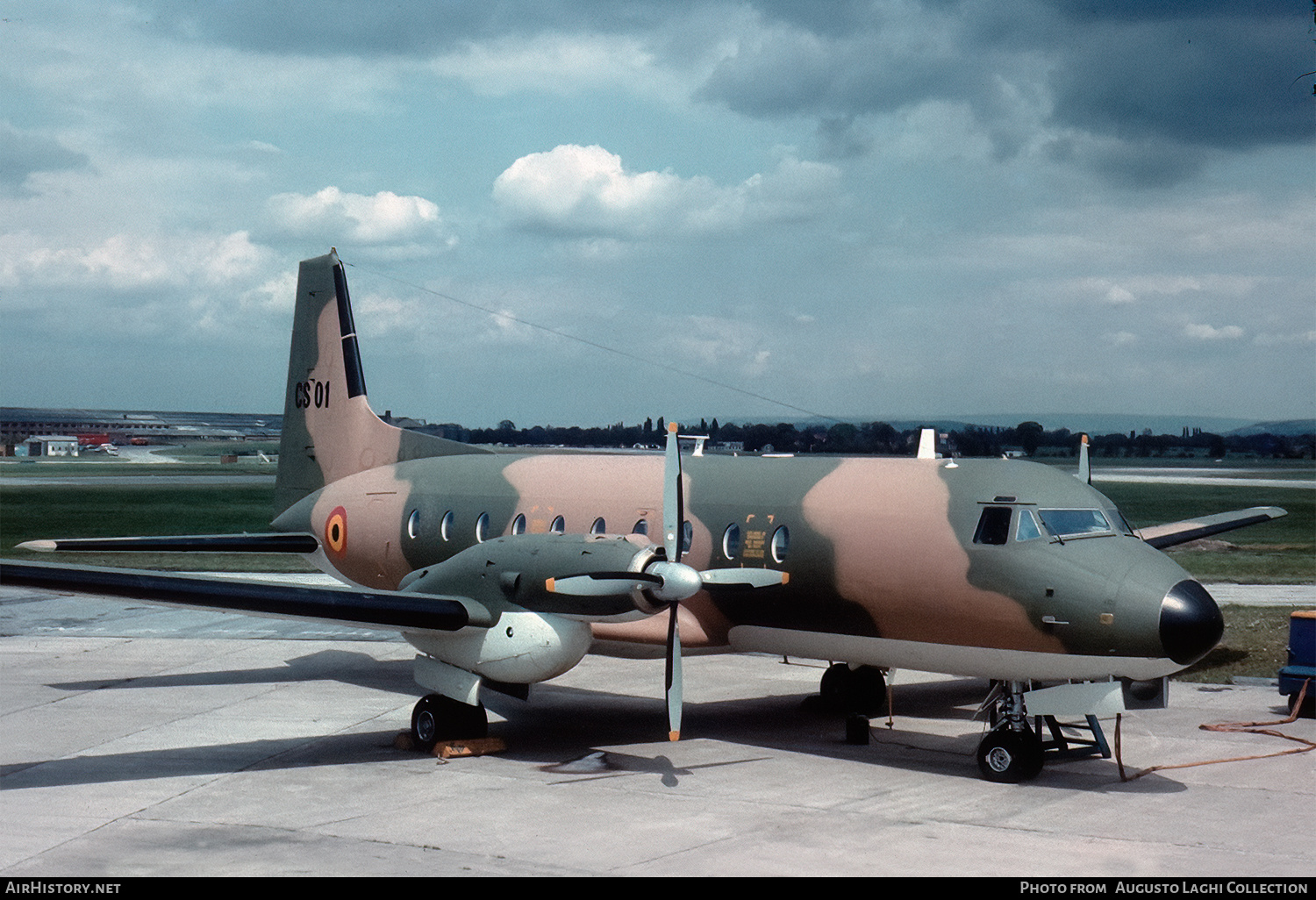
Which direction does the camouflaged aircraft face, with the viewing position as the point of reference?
facing the viewer and to the right of the viewer
